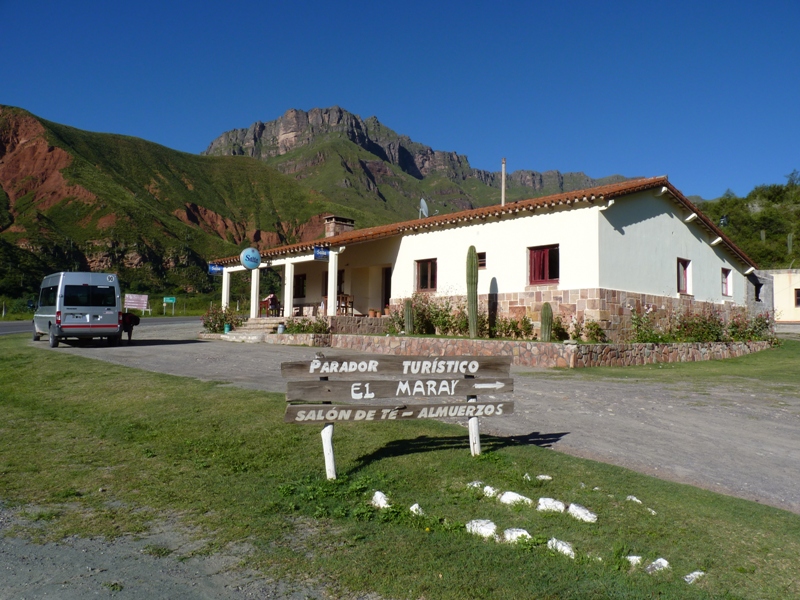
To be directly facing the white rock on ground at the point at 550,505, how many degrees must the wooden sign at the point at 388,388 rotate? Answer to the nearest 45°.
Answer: approximately 45° to its left

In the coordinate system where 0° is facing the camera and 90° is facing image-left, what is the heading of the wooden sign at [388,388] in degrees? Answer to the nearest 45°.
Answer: approximately 0°

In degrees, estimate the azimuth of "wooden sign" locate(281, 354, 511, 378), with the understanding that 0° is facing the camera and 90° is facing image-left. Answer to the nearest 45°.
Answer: approximately 0°

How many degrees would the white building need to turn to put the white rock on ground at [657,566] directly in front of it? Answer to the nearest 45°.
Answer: approximately 45° to its left

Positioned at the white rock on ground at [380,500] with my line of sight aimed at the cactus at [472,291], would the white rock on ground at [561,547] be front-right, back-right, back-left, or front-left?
back-right
